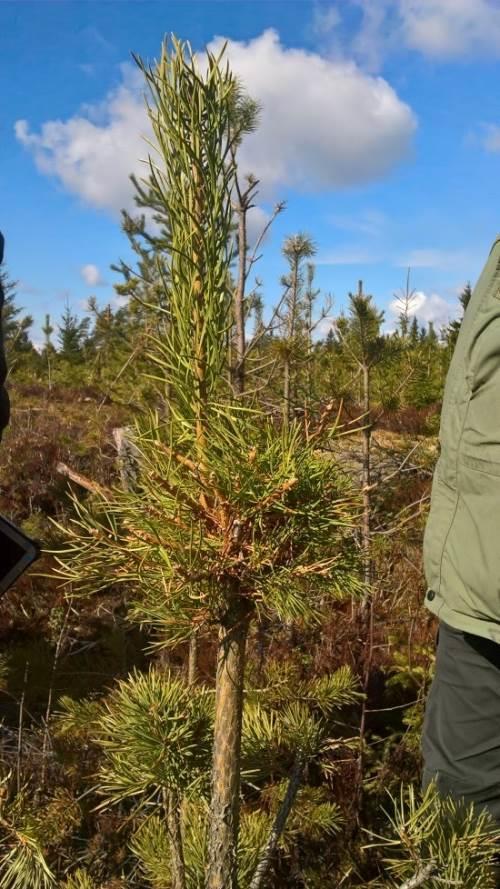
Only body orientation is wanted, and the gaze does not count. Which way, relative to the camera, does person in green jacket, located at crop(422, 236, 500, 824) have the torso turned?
to the viewer's left
